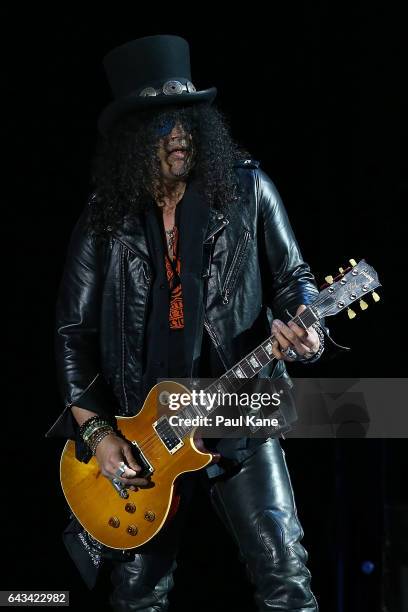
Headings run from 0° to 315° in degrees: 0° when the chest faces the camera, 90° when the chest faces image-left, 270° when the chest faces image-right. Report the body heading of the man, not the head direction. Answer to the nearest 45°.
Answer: approximately 0°
